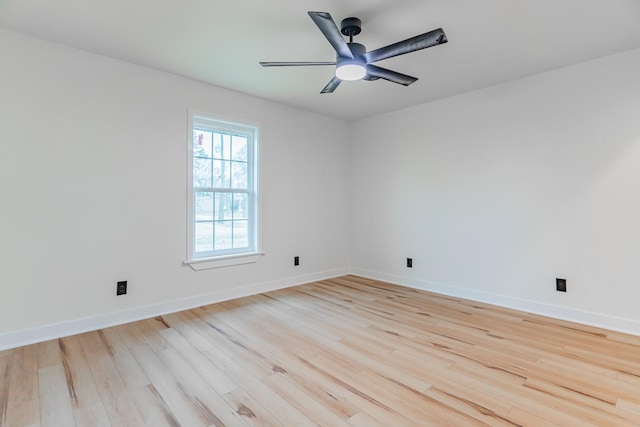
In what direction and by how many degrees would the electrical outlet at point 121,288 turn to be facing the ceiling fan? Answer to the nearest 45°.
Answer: approximately 45° to its left

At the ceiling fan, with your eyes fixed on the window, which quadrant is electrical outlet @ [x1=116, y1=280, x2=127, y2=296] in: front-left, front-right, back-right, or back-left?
front-left

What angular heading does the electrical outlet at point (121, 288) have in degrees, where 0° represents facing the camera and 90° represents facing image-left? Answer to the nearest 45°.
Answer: approximately 0°

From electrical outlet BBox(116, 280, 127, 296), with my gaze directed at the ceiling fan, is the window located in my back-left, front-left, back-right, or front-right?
front-left

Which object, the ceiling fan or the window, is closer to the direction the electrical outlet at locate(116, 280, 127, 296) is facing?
the ceiling fan

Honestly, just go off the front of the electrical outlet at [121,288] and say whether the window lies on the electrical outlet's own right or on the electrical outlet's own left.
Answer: on the electrical outlet's own left

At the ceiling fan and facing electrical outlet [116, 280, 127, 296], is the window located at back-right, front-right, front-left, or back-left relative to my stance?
front-right
